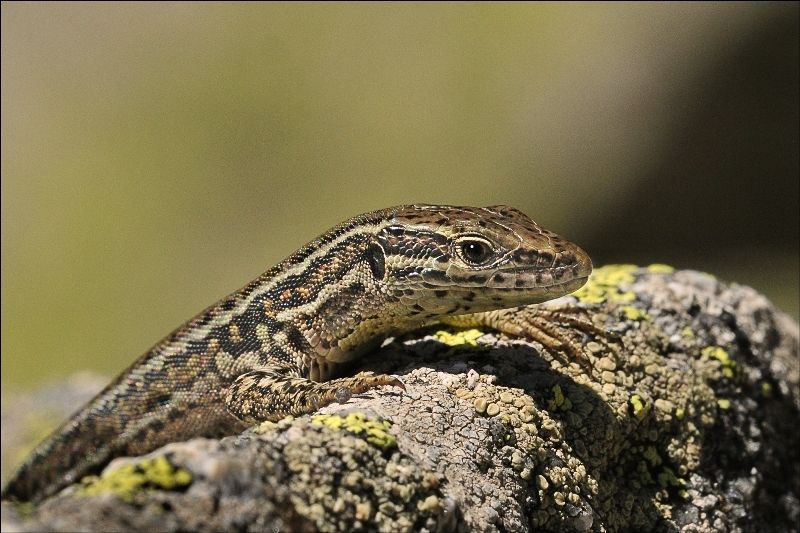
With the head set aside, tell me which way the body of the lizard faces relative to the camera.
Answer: to the viewer's right

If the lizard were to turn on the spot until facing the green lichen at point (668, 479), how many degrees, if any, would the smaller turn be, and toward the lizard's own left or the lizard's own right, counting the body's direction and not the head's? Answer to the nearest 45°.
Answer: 0° — it already faces it
